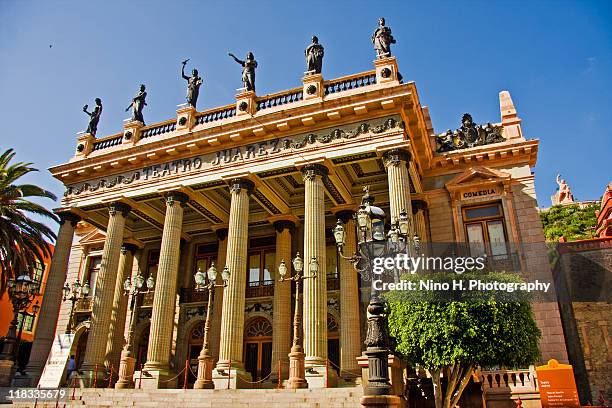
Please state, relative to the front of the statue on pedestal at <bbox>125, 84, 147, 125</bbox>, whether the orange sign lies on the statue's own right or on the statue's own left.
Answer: on the statue's own left

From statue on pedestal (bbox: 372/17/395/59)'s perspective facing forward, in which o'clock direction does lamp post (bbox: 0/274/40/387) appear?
The lamp post is roughly at 3 o'clock from the statue on pedestal.

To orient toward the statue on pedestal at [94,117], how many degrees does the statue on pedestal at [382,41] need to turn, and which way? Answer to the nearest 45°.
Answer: approximately 90° to its right

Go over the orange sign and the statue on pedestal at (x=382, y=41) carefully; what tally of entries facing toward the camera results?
2

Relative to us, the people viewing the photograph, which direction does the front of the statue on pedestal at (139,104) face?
facing the viewer and to the left of the viewer

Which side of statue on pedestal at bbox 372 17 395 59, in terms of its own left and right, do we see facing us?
front

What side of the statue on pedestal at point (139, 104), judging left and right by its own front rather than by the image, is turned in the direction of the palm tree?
right
